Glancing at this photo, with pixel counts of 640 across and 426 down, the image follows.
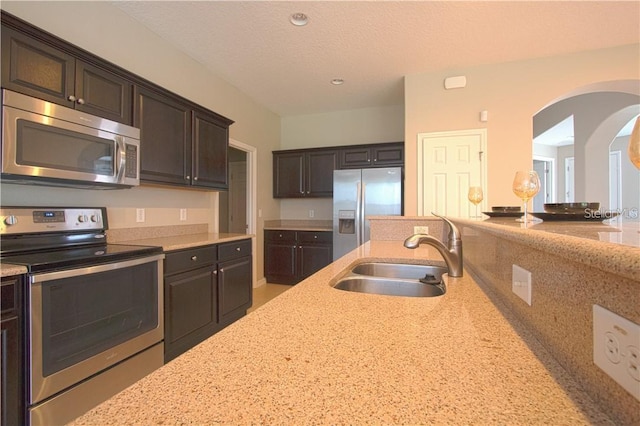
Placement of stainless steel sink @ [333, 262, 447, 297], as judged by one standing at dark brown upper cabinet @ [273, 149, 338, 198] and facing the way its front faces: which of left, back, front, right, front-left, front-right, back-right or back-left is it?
front

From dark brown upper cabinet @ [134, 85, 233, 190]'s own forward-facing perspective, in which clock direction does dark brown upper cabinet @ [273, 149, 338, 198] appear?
dark brown upper cabinet @ [273, 149, 338, 198] is roughly at 9 o'clock from dark brown upper cabinet @ [134, 85, 233, 190].

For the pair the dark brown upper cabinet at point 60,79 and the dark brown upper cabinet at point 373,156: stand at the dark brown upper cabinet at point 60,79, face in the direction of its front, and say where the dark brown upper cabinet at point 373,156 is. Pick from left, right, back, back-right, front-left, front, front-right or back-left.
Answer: front-left

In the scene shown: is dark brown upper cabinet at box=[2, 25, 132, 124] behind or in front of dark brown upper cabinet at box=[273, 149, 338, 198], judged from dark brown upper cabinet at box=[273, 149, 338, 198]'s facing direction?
in front

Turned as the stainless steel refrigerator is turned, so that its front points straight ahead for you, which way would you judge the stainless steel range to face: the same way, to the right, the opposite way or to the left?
to the left

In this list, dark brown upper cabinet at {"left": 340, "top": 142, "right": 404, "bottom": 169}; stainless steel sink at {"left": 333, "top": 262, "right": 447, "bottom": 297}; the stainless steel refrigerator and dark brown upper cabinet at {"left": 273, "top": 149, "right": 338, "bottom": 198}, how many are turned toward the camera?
3

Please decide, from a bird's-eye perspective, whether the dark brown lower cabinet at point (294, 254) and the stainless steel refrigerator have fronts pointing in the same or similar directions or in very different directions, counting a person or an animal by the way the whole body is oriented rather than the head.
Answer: same or similar directions

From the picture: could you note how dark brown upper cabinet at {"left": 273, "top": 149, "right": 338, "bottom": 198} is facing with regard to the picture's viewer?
facing the viewer

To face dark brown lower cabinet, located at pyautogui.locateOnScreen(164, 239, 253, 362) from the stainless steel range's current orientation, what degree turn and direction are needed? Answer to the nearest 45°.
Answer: approximately 90° to its left

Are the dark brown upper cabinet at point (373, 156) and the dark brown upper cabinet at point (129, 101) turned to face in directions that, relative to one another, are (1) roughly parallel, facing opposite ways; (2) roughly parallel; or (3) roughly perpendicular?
roughly perpendicular

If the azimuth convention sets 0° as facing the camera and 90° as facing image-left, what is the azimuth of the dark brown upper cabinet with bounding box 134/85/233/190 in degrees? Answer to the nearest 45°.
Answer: approximately 315°

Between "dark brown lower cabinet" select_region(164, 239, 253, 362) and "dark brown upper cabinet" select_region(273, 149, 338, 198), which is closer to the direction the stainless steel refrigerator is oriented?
the dark brown lower cabinet

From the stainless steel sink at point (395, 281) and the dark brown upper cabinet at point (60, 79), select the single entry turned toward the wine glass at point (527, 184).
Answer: the dark brown upper cabinet

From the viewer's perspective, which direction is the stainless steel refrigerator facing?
toward the camera

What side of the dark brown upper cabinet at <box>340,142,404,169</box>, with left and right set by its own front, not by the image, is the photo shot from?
front

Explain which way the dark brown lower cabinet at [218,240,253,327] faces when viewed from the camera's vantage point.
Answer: facing the viewer and to the right of the viewer
